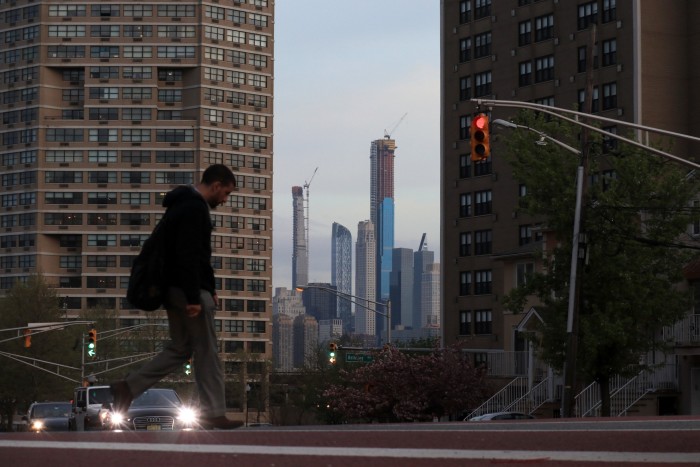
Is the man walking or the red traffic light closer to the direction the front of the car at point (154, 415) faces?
the man walking

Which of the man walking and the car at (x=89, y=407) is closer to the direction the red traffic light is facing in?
the man walking

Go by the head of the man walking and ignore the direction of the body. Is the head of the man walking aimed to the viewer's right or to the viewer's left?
to the viewer's right

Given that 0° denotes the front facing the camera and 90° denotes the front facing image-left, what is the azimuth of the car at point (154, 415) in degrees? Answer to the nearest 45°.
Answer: approximately 0°

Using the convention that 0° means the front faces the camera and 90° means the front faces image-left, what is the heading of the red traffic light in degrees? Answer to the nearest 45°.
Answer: approximately 0°

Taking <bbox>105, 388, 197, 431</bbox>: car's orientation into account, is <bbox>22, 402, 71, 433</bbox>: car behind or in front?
behind

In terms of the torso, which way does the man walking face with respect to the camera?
to the viewer's right

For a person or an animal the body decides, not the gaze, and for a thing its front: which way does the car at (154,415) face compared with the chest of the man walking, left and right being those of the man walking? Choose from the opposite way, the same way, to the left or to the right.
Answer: to the right
